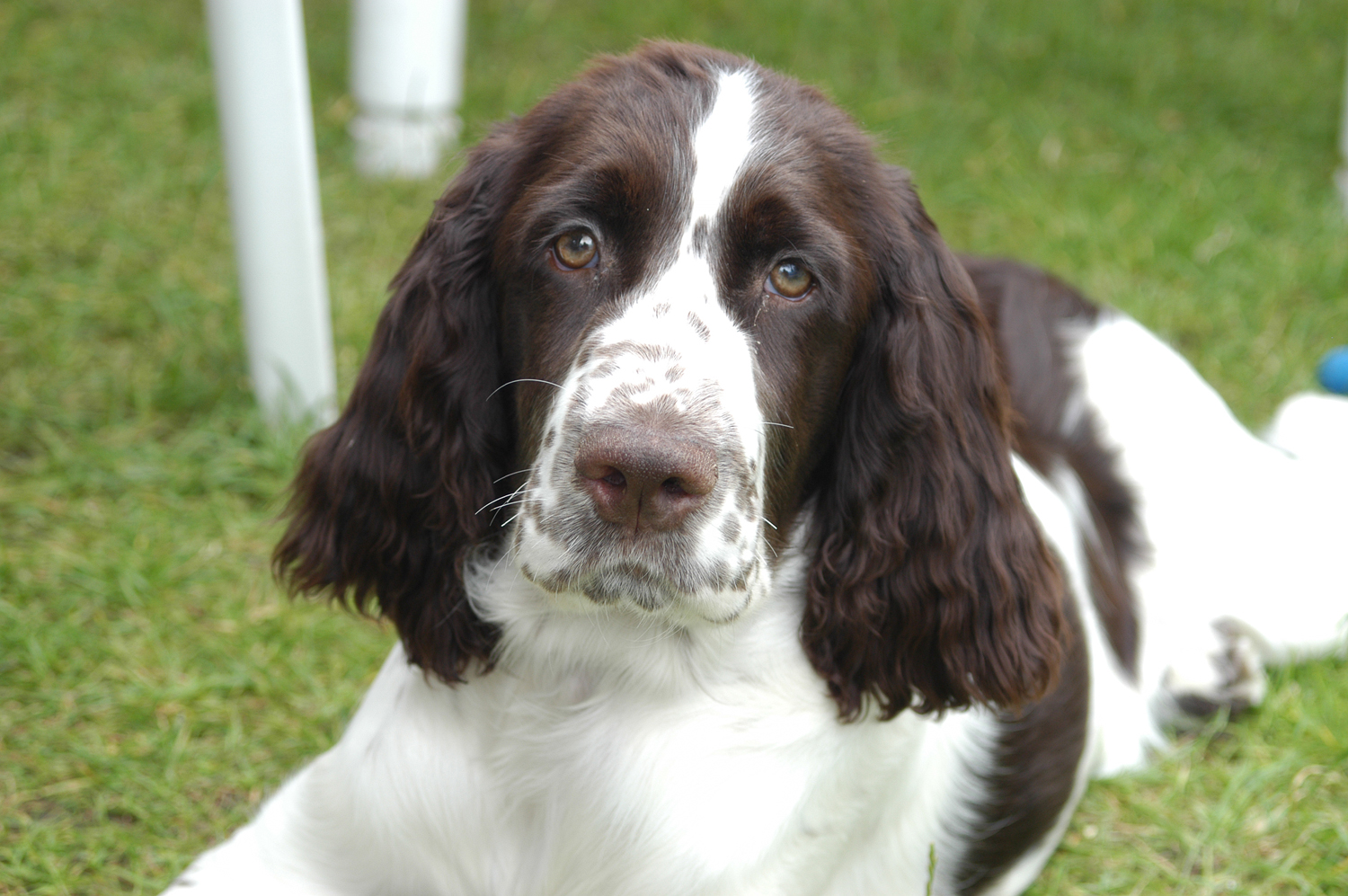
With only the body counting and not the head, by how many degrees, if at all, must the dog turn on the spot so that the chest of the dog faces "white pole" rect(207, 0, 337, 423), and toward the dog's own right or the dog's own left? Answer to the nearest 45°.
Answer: approximately 90° to the dog's own right

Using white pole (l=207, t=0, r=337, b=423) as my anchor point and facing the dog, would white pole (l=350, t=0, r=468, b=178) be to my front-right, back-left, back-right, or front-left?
back-left

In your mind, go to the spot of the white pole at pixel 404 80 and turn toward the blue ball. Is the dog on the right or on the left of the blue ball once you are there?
right

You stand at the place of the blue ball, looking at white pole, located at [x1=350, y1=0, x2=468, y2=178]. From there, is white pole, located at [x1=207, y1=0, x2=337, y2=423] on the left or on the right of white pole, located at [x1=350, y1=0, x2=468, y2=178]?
left

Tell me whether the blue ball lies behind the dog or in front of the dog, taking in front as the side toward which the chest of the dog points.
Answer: behind

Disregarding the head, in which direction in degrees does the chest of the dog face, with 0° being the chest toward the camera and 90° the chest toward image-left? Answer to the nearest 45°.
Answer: approximately 45°

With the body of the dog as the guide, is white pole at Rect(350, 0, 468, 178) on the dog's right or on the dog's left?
on the dog's right
